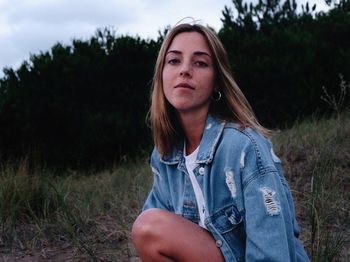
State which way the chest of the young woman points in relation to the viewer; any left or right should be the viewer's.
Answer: facing the viewer and to the left of the viewer
